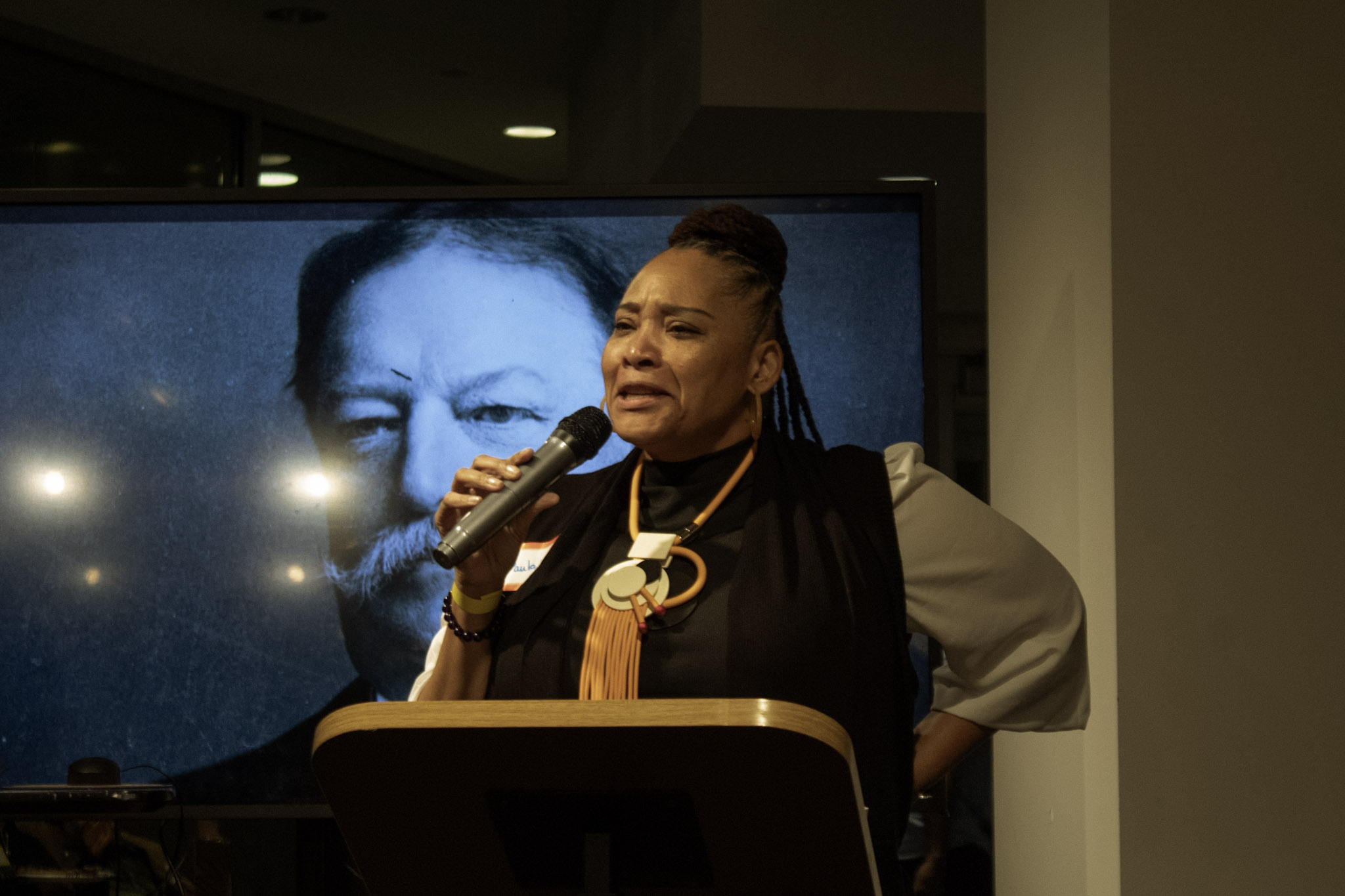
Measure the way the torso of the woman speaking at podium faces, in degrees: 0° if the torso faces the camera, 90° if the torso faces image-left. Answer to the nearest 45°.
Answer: approximately 45°

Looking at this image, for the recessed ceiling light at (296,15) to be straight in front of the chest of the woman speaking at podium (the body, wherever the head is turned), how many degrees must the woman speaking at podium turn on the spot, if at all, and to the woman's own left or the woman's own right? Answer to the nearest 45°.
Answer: approximately 90° to the woman's own right

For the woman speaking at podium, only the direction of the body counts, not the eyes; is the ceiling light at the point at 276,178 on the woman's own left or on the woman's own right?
on the woman's own right

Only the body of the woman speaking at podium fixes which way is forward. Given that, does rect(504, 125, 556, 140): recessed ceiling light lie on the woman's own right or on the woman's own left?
on the woman's own right

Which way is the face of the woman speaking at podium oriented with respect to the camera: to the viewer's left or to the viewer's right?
to the viewer's left

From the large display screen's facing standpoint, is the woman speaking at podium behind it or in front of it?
in front

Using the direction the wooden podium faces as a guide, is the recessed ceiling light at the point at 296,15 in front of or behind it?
behind

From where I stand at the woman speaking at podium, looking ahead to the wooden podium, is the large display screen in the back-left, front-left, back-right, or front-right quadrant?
back-right
